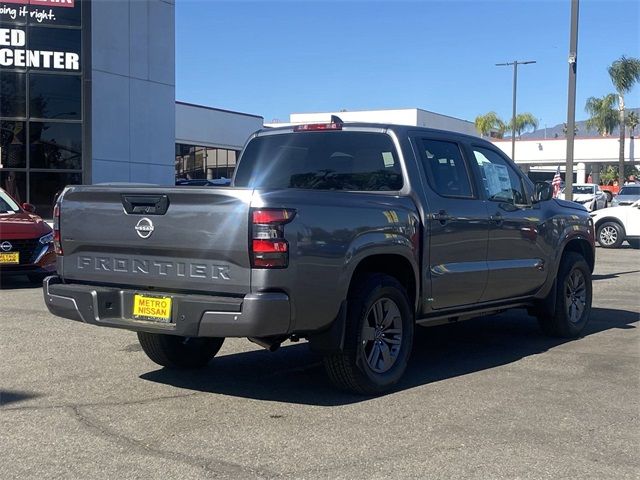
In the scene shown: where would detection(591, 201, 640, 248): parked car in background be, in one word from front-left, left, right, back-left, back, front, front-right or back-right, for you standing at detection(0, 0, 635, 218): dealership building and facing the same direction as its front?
front-left

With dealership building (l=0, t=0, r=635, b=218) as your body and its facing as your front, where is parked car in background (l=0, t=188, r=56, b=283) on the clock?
The parked car in background is roughly at 1 o'clock from the dealership building.

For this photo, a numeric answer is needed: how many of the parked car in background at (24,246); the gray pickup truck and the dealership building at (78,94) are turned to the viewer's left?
0

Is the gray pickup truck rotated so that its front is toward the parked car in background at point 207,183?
no

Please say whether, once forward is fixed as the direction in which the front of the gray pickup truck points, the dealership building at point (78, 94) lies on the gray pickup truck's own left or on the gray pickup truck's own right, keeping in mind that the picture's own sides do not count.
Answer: on the gray pickup truck's own left

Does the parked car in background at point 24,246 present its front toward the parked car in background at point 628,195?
no

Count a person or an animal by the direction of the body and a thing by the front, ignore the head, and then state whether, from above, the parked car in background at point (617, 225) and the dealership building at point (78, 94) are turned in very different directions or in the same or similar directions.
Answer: very different directions

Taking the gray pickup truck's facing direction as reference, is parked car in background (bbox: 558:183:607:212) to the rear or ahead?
ahead

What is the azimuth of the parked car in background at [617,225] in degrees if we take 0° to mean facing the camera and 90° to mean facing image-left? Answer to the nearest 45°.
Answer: approximately 90°

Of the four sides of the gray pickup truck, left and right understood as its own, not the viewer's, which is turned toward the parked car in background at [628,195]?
front

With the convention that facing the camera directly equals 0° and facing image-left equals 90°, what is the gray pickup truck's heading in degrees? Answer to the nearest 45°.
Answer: approximately 225°

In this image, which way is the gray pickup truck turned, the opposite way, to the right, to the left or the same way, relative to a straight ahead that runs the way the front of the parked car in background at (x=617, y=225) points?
to the right

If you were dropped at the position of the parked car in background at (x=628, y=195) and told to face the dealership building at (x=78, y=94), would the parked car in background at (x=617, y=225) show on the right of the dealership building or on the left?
left

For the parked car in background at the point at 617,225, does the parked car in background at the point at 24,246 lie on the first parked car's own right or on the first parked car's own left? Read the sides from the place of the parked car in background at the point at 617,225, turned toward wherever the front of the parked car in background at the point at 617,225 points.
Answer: on the first parked car's own left

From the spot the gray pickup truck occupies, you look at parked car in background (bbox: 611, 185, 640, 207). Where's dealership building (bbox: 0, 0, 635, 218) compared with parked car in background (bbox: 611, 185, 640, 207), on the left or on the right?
left

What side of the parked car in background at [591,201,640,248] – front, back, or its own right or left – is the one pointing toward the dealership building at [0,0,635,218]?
front

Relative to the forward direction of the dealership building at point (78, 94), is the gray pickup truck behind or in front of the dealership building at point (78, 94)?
in front
